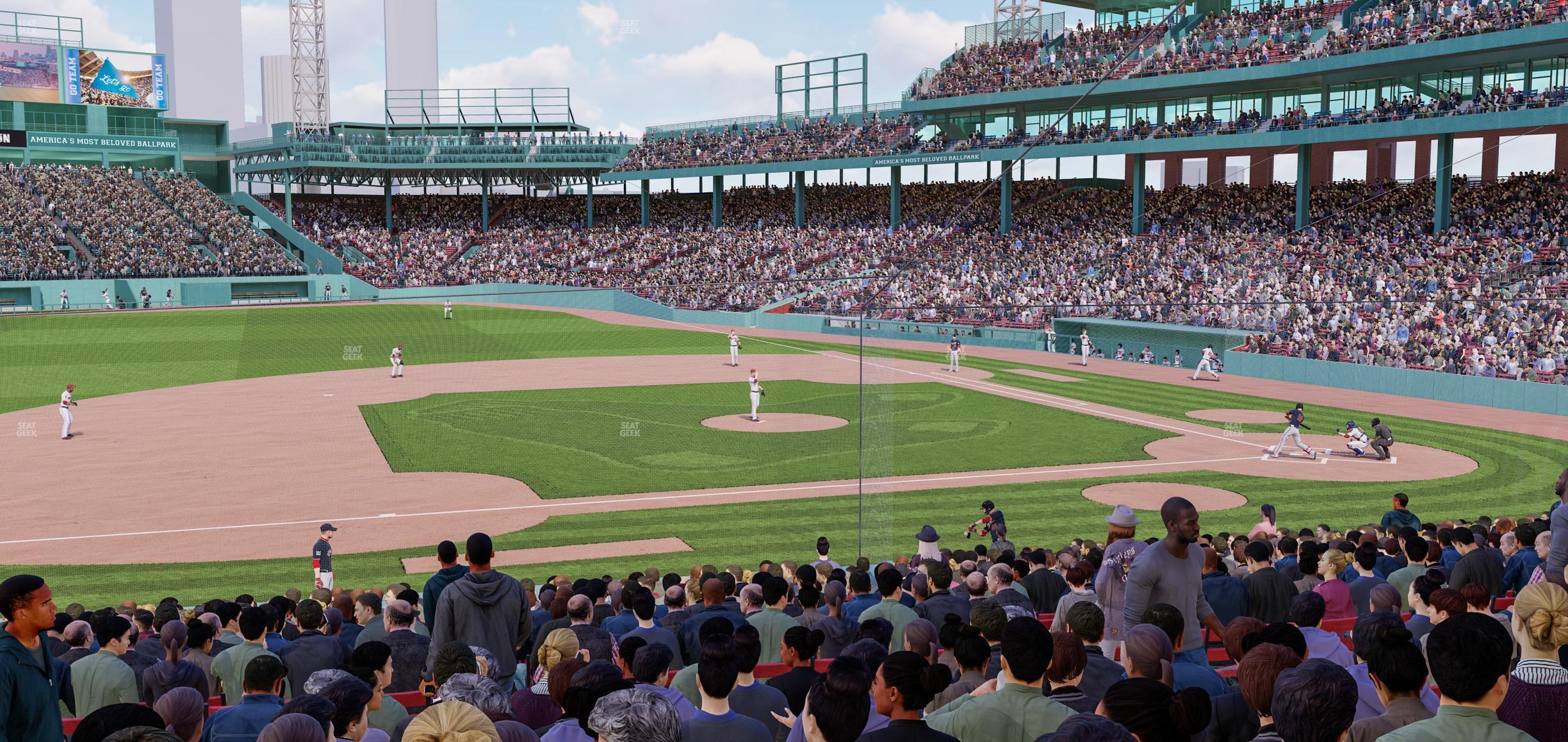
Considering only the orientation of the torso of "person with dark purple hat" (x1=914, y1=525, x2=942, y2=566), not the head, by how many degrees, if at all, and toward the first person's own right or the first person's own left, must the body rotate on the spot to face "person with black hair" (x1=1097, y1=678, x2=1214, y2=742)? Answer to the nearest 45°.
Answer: approximately 180°

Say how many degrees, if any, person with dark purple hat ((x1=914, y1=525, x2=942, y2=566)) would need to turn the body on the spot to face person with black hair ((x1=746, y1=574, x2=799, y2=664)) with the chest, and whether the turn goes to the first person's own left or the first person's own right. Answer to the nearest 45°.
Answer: approximately 180°

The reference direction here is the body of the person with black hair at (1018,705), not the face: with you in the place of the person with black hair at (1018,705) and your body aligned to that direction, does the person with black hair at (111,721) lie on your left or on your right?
on your left

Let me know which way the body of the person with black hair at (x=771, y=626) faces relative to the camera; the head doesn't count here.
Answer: away from the camera

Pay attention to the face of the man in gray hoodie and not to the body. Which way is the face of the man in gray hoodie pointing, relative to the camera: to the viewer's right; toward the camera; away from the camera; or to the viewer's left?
away from the camera

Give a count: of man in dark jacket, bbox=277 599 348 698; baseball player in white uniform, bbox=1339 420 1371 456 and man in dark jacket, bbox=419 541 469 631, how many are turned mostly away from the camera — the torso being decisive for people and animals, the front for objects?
2

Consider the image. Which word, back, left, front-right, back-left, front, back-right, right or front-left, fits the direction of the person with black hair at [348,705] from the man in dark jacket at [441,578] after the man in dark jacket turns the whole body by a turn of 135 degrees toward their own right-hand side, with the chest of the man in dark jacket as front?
front-right

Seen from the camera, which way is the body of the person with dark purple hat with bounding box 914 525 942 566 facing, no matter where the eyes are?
away from the camera

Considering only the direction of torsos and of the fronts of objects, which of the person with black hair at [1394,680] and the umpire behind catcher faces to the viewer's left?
the umpire behind catcher

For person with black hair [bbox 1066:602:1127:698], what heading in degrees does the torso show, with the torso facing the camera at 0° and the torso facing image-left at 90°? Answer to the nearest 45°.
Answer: approximately 180°

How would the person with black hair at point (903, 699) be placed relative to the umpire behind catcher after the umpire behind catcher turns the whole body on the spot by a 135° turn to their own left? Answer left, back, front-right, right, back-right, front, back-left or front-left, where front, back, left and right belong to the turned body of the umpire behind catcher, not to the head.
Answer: front-right

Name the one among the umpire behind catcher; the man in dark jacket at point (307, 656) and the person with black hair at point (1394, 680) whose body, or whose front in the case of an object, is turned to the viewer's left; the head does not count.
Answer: the umpire behind catcher

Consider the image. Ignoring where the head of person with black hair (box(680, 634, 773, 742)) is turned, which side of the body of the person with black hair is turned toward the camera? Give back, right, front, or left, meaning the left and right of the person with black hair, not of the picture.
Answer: back

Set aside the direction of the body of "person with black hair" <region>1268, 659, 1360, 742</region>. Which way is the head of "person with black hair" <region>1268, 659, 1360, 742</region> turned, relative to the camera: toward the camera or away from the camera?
away from the camera

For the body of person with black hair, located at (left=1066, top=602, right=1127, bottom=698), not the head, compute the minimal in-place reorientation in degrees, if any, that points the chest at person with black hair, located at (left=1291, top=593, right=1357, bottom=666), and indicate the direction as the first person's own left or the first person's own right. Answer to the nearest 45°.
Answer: approximately 45° to the first person's own right
